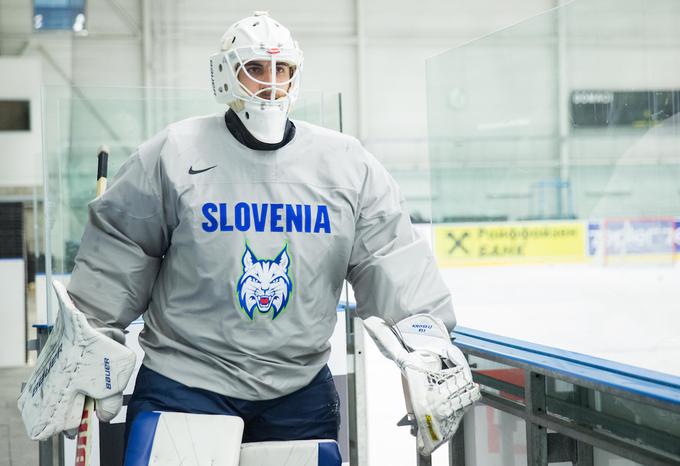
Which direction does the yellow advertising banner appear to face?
toward the camera

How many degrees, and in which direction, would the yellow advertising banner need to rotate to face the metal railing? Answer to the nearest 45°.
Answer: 0° — it already faces it

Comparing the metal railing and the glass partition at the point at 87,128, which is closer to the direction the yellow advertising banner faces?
the metal railing

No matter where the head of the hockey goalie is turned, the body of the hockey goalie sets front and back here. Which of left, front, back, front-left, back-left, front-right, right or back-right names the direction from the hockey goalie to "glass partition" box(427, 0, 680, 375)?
back-left

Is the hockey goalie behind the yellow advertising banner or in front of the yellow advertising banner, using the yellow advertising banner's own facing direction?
in front

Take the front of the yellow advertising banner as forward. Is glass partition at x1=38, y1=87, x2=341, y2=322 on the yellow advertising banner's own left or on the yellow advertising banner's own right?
on the yellow advertising banner's own right

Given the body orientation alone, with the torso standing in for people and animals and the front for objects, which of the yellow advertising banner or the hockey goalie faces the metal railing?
the yellow advertising banner

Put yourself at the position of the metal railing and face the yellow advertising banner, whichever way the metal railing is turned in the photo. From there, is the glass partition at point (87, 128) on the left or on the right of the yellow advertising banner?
left

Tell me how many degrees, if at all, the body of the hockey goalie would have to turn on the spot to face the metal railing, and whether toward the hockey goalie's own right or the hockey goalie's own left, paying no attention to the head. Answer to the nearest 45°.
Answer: approximately 90° to the hockey goalie's own left

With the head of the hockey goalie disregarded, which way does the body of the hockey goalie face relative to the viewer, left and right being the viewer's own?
facing the viewer

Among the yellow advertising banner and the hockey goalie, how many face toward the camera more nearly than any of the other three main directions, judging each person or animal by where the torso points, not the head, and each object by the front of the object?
2

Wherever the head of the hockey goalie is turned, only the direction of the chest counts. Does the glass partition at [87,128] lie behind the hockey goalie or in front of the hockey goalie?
behind
